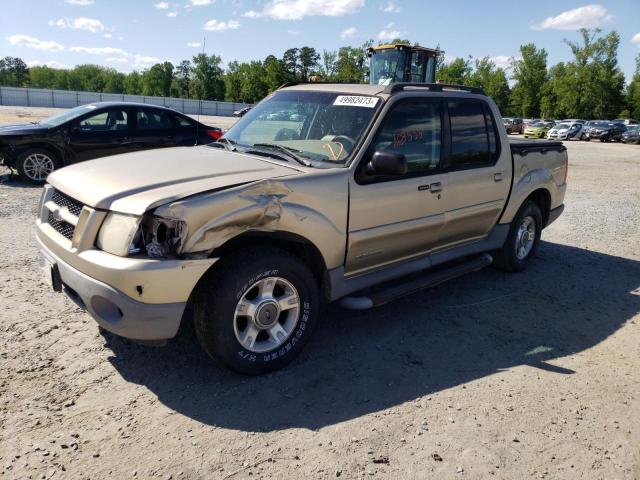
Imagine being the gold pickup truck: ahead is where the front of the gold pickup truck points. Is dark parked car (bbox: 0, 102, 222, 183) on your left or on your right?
on your right

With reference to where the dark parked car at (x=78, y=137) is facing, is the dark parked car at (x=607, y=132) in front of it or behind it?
behind

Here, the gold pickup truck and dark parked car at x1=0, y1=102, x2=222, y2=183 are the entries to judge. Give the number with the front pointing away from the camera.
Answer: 0

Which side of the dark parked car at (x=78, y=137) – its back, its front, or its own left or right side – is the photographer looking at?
left

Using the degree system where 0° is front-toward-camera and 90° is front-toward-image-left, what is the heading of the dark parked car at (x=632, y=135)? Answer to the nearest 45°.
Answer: approximately 45°

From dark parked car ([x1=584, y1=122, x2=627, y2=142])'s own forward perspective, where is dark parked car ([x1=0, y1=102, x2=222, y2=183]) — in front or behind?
in front

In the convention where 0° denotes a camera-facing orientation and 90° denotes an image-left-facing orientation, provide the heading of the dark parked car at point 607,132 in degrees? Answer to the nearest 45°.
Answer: approximately 45°

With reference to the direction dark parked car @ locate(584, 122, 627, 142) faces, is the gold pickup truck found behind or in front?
in front

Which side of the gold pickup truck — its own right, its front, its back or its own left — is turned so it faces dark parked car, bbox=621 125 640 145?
back
